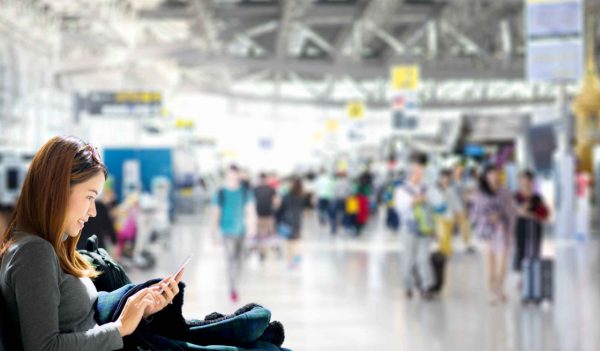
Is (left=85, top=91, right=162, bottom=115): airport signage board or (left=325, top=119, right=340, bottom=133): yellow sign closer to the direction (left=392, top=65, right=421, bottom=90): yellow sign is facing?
the airport signage board

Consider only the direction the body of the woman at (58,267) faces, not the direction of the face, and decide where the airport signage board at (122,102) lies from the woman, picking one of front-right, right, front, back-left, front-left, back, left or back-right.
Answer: left

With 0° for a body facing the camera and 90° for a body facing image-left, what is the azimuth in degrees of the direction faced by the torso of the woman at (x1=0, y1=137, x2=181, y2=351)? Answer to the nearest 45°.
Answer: approximately 270°

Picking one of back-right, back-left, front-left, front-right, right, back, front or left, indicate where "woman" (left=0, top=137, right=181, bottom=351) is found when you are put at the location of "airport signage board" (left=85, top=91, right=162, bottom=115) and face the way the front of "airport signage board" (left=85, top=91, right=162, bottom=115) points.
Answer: front

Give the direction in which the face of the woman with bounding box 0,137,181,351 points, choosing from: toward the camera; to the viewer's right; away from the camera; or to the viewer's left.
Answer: to the viewer's right

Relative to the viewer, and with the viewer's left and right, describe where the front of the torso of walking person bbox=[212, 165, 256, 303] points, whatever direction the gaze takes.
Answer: facing the viewer

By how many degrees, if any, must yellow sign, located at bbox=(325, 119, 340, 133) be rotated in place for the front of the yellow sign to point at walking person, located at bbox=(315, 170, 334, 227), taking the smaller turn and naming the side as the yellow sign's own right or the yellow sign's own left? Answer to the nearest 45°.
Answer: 0° — it already faces them

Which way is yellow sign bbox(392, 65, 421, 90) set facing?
toward the camera

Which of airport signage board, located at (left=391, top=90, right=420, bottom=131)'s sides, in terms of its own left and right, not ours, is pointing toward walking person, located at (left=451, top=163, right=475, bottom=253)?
front
